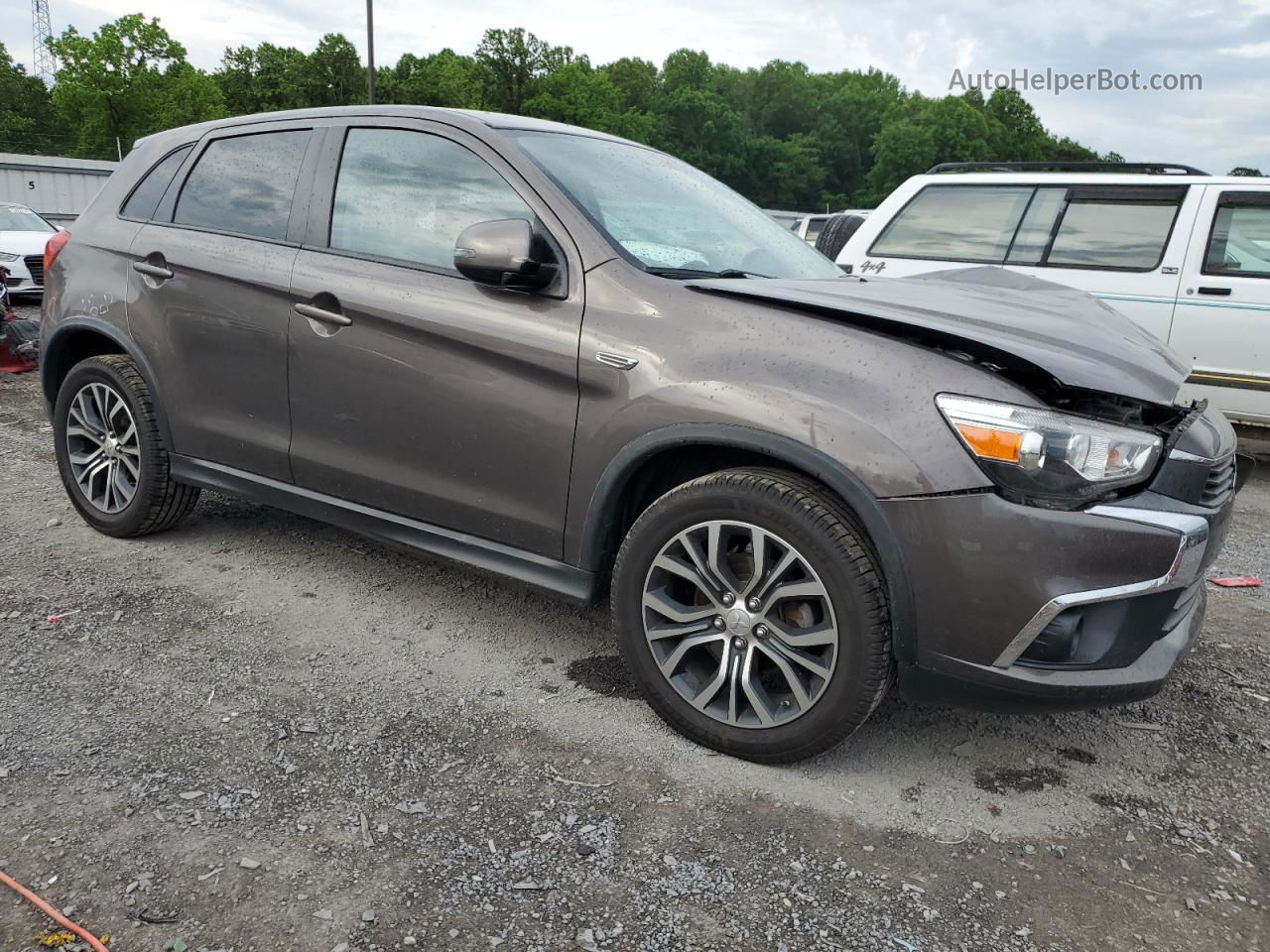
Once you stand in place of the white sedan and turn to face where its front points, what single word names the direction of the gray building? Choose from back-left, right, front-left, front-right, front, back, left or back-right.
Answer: back-left

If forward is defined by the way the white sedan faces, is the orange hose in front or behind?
in front

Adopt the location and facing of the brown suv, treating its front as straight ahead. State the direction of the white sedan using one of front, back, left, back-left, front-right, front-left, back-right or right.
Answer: back

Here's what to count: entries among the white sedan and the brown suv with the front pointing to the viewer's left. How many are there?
0

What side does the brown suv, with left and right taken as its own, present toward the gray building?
back

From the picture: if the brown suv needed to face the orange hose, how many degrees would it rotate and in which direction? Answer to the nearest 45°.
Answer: approximately 90° to its right

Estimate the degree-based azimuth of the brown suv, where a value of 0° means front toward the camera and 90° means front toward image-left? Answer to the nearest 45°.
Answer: approximately 315°

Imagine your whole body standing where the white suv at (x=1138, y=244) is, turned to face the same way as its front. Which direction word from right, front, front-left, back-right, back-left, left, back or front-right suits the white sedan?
back

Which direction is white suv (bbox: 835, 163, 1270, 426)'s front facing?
to the viewer's right

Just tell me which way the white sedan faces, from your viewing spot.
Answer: facing the viewer and to the right of the viewer

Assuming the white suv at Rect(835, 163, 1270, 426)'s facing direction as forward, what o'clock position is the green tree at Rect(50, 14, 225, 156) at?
The green tree is roughly at 7 o'clock from the white suv.

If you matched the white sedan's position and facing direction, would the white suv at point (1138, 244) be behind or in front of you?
in front

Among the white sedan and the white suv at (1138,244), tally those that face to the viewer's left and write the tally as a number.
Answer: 0

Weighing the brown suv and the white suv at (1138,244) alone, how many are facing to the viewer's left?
0

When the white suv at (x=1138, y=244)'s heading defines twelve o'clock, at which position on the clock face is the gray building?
The gray building is roughly at 7 o'clock from the white suv.
